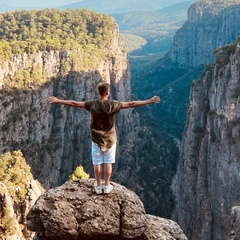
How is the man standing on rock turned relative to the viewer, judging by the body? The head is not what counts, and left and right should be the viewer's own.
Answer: facing away from the viewer
